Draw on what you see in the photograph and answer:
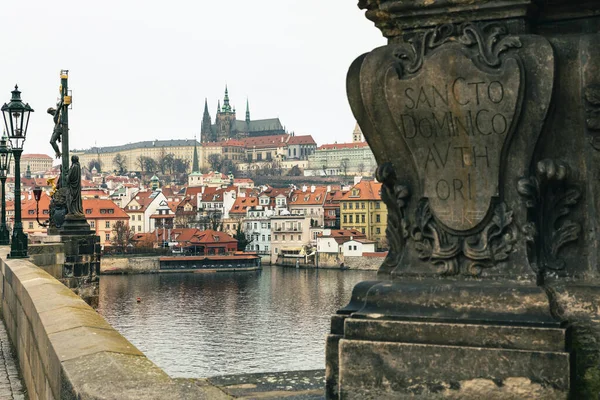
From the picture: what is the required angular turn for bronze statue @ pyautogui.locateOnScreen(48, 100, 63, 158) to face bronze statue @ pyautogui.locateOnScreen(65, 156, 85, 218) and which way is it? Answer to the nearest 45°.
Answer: approximately 90° to its left

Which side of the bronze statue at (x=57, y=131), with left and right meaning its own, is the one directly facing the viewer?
left
